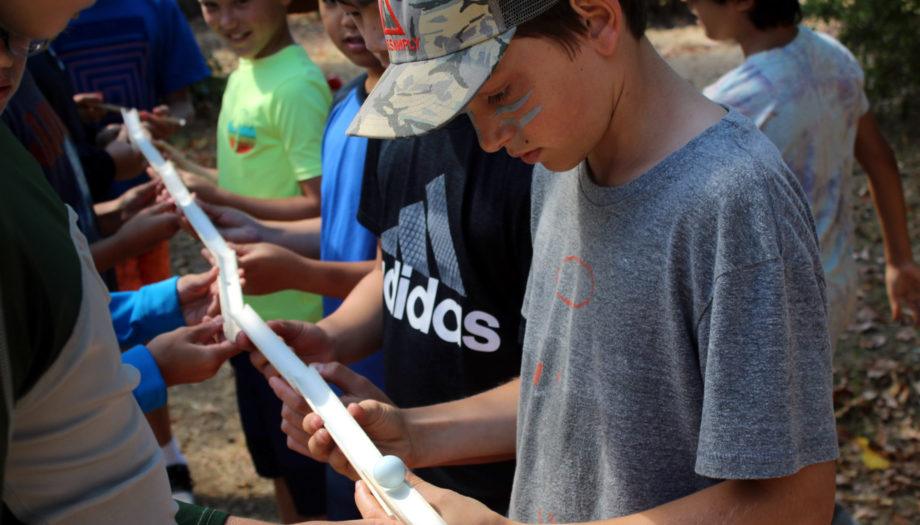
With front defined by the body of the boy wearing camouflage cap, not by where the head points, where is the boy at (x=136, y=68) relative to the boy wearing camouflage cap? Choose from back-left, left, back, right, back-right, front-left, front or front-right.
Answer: right

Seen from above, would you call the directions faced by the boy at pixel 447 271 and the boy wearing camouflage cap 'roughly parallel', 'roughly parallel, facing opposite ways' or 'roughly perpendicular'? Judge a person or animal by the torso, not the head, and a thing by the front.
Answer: roughly parallel

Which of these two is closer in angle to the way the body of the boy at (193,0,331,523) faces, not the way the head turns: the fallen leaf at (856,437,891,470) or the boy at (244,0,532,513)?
the boy

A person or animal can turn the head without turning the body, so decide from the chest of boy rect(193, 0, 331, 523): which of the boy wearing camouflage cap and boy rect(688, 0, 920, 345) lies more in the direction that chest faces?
the boy wearing camouflage cap

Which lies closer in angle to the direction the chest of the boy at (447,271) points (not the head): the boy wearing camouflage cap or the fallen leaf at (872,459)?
the boy wearing camouflage cap

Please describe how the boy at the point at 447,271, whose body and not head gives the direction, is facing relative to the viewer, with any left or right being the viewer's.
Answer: facing the viewer and to the left of the viewer

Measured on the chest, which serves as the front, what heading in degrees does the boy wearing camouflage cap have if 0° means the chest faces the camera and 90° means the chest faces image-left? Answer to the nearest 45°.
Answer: approximately 45°

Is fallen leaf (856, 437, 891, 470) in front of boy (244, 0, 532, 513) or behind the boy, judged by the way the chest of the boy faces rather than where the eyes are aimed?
behind

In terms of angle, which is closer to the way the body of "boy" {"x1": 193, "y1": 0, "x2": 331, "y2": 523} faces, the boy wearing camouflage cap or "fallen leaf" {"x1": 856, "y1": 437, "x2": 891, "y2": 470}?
the boy wearing camouflage cap

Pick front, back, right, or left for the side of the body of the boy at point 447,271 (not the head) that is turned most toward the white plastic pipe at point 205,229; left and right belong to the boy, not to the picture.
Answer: right
